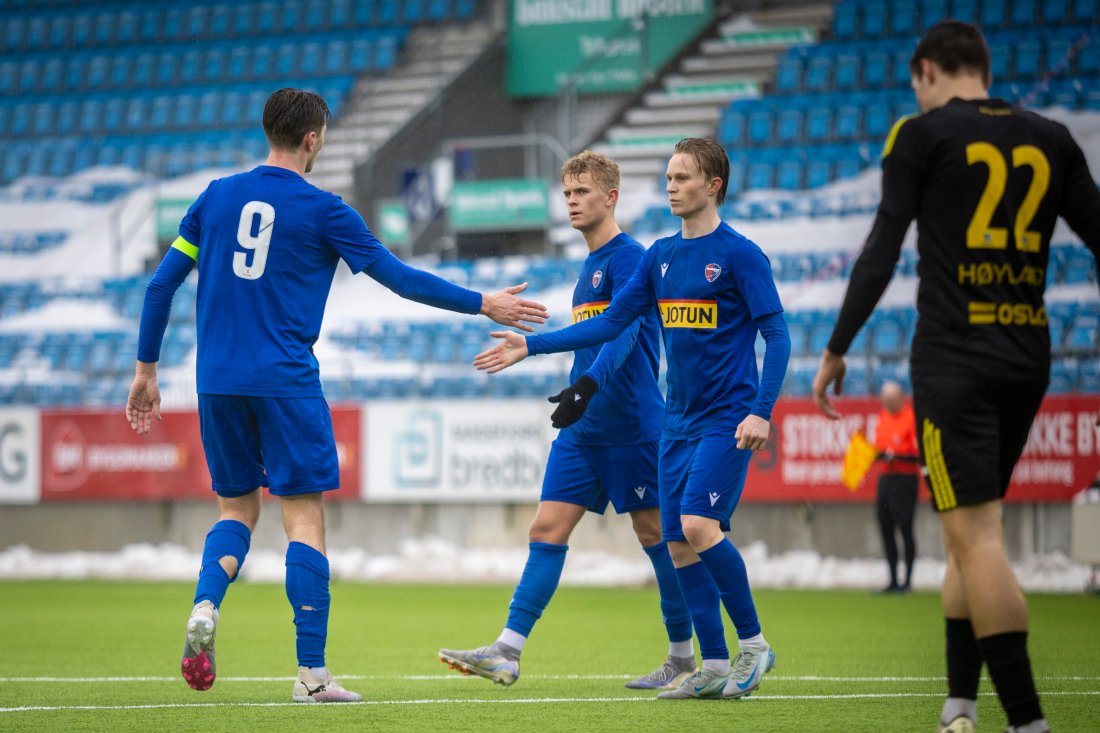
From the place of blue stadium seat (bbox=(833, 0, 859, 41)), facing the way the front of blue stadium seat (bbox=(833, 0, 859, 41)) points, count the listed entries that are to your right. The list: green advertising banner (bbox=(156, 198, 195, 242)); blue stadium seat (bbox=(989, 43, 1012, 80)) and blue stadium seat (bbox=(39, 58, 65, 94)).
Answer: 2

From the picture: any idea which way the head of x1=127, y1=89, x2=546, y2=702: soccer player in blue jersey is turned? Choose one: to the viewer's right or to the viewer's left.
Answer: to the viewer's right

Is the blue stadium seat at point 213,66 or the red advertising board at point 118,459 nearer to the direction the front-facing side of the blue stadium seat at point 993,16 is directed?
the red advertising board

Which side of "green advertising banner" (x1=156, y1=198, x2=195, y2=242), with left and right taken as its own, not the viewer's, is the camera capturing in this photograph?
front

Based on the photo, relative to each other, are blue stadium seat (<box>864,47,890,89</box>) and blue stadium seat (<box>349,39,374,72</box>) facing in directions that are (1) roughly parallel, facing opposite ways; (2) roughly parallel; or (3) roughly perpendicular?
roughly parallel

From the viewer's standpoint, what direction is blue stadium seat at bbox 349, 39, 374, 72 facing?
toward the camera

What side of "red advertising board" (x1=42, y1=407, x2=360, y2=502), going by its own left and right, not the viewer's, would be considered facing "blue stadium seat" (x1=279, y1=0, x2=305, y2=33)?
back

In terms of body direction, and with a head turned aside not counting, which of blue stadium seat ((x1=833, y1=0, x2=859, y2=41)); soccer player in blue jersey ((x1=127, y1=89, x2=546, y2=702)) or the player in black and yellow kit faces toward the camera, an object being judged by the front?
the blue stadium seat

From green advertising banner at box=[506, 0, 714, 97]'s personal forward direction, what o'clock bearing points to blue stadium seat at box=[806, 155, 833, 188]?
The blue stadium seat is roughly at 11 o'clock from the green advertising banner.

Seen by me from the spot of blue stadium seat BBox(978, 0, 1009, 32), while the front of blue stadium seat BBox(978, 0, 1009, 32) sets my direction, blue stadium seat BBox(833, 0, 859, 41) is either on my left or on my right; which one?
on my right

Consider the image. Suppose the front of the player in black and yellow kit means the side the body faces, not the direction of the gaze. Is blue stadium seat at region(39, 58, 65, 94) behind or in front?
in front

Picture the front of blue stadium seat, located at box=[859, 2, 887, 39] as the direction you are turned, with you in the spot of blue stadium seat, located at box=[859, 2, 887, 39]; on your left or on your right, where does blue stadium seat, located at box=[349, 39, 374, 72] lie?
on your right

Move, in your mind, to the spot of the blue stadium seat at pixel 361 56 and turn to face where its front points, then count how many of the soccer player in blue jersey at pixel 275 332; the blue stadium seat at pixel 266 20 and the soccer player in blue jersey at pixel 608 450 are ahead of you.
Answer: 2

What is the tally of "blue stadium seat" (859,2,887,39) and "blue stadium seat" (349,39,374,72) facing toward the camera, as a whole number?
2

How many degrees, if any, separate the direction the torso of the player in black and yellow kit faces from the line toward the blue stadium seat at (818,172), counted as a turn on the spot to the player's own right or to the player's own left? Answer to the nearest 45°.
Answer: approximately 45° to the player's own right

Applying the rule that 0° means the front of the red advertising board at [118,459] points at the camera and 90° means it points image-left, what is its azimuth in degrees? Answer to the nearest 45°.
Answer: approximately 0°

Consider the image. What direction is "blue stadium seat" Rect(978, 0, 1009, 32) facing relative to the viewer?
toward the camera

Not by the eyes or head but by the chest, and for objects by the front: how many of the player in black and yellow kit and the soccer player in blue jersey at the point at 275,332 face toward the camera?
0

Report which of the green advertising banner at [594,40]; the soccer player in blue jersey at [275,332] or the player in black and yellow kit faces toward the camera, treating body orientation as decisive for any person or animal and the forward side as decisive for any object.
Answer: the green advertising banner

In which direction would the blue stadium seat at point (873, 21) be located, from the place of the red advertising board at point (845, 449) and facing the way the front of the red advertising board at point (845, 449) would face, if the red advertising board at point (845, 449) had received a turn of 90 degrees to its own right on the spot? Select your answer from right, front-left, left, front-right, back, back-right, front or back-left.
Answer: right
